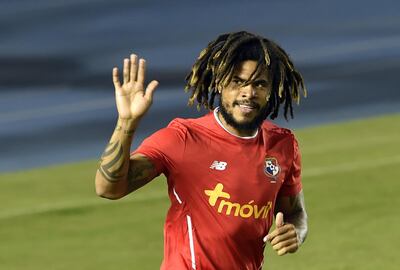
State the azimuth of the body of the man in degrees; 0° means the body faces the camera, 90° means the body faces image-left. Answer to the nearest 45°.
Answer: approximately 315°

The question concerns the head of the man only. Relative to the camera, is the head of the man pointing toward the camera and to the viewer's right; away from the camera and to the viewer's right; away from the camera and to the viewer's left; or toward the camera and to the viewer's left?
toward the camera and to the viewer's right
